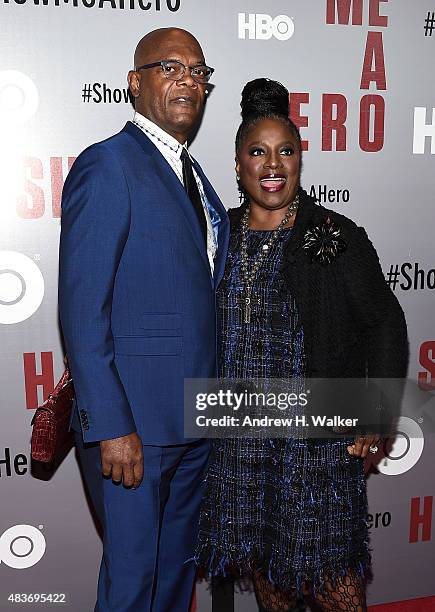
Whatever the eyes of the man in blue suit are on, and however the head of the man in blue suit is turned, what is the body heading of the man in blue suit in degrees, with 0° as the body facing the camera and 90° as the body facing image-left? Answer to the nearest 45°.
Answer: approximately 315°
